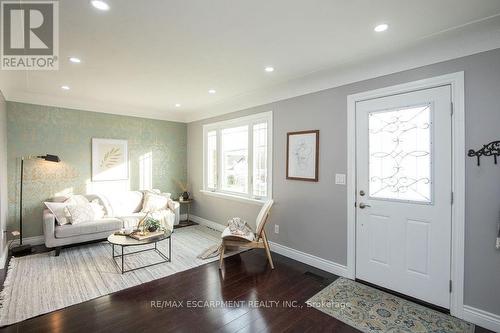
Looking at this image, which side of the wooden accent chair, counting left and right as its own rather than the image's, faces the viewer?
left

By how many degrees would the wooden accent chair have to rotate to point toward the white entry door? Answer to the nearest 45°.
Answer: approximately 135° to its left

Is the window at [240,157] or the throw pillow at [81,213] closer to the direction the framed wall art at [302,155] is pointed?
the throw pillow

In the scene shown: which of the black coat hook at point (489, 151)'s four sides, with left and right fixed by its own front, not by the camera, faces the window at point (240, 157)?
right

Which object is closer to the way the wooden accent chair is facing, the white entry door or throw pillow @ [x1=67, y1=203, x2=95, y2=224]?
the throw pillow

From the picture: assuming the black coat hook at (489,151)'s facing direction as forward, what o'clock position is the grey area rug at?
The grey area rug is roughly at 2 o'clock from the black coat hook.

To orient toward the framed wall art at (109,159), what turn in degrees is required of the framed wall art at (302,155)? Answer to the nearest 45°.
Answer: approximately 45° to its right

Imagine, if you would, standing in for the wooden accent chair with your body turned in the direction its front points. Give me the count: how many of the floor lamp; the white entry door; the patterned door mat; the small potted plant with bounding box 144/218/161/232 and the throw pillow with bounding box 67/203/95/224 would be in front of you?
3

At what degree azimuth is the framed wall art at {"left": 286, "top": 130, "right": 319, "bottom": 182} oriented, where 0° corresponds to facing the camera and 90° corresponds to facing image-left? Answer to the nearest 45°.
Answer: approximately 45°

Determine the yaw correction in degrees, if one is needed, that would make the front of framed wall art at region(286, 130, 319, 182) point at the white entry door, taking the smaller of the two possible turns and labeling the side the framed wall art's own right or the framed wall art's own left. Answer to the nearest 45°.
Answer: approximately 90° to the framed wall art's own left

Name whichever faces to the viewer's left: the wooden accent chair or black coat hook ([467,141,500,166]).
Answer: the wooden accent chair

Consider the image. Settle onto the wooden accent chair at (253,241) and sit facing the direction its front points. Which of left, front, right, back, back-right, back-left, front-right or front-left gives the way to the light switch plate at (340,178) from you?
back
